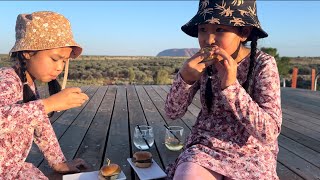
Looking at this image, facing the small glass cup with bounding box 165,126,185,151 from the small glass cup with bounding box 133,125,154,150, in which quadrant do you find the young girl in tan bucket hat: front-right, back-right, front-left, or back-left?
back-right

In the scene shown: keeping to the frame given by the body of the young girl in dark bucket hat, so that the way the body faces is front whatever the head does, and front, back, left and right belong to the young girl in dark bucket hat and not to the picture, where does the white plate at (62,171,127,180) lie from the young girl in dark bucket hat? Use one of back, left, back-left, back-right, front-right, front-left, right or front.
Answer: front-right

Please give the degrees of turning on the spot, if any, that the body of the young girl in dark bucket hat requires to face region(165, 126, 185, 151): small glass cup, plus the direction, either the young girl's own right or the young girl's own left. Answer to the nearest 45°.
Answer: approximately 90° to the young girl's own right

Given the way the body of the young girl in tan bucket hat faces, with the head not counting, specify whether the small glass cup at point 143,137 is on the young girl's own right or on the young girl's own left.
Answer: on the young girl's own left

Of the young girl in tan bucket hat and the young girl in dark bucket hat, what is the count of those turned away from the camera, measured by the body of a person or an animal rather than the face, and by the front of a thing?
0

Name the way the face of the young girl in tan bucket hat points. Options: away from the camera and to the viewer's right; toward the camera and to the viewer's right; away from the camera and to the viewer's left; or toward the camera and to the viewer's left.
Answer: toward the camera and to the viewer's right

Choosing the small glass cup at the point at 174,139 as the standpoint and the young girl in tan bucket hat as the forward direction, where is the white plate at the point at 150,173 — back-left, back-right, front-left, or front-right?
front-left

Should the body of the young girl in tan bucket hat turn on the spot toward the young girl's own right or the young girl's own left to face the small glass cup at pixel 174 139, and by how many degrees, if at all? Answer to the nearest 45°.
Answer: approximately 45° to the young girl's own left

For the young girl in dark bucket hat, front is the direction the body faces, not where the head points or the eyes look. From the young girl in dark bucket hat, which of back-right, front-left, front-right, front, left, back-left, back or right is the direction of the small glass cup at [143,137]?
right
